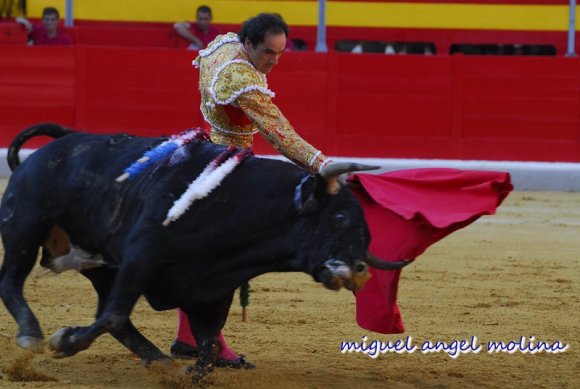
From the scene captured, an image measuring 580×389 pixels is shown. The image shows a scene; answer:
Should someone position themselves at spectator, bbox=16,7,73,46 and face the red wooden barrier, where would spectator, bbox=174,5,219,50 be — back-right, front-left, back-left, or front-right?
front-left

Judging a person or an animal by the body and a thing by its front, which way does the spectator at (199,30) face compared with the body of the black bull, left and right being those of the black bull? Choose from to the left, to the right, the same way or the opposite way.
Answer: to the right

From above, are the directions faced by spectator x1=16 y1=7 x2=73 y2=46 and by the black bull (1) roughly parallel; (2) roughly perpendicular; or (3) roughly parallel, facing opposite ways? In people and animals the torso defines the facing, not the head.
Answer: roughly perpendicular

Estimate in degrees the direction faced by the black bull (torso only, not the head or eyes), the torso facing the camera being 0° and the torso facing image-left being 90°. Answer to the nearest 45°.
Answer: approximately 270°

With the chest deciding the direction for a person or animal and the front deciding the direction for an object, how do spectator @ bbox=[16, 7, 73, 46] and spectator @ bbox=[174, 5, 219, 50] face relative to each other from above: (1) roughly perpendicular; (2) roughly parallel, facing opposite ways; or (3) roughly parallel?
roughly parallel

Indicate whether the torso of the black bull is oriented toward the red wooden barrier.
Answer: no

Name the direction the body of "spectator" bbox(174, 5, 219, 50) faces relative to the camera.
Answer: toward the camera

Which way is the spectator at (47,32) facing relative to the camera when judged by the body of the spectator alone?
toward the camera

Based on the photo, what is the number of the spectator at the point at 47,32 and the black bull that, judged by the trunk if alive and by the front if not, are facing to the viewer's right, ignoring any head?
1

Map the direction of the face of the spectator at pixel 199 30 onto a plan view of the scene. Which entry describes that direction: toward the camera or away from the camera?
toward the camera

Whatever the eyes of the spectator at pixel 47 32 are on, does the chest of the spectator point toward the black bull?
yes

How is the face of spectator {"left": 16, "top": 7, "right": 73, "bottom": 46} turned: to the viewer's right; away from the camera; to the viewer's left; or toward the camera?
toward the camera

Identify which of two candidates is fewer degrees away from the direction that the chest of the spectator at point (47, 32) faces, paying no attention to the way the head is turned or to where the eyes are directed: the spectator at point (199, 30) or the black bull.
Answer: the black bull

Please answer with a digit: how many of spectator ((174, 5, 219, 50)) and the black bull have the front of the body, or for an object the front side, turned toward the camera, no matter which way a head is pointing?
1

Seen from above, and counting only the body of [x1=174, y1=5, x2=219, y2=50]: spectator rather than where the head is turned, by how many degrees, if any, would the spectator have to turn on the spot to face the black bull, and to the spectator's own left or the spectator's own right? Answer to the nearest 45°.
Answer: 0° — they already face it

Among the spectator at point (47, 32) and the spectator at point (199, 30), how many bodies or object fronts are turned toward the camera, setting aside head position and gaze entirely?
2

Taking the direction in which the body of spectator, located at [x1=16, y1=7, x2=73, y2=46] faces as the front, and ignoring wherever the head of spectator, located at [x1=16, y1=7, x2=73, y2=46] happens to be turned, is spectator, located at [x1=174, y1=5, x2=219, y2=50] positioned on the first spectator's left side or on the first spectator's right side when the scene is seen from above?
on the first spectator's left side
